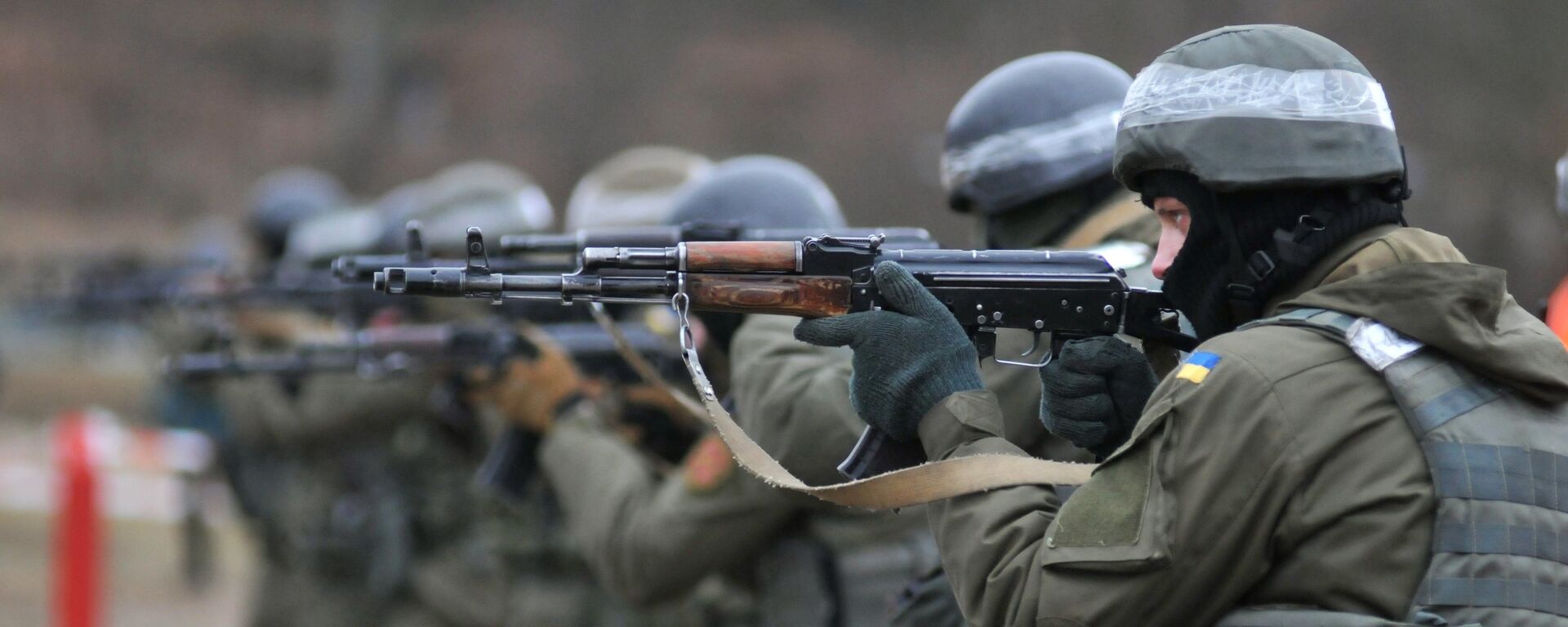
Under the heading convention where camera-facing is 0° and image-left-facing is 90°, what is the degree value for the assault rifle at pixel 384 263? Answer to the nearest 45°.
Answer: approximately 90°

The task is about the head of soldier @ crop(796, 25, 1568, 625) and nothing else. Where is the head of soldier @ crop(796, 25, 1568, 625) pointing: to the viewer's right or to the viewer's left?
to the viewer's left

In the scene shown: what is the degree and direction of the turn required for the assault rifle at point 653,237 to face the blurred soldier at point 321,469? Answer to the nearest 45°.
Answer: approximately 45° to its right

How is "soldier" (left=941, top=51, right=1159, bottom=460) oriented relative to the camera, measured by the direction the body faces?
to the viewer's left

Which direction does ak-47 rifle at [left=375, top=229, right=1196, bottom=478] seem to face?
to the viewer's left

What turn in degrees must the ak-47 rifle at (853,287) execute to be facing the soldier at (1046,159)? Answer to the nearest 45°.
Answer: approximately 135° to its right

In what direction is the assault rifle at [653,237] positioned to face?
to the viewer's left

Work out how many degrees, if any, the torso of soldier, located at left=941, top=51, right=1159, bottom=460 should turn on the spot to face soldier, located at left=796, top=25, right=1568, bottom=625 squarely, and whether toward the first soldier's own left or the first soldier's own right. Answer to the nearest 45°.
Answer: approximately 90° to the first soldier's own left

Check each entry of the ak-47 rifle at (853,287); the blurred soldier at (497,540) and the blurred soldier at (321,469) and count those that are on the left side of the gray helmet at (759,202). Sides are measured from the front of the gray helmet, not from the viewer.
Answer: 1

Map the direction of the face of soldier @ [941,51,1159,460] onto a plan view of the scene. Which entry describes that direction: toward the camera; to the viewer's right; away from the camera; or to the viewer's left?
to the viewer's left

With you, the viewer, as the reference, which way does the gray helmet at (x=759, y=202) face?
facing to the left of the viewer
